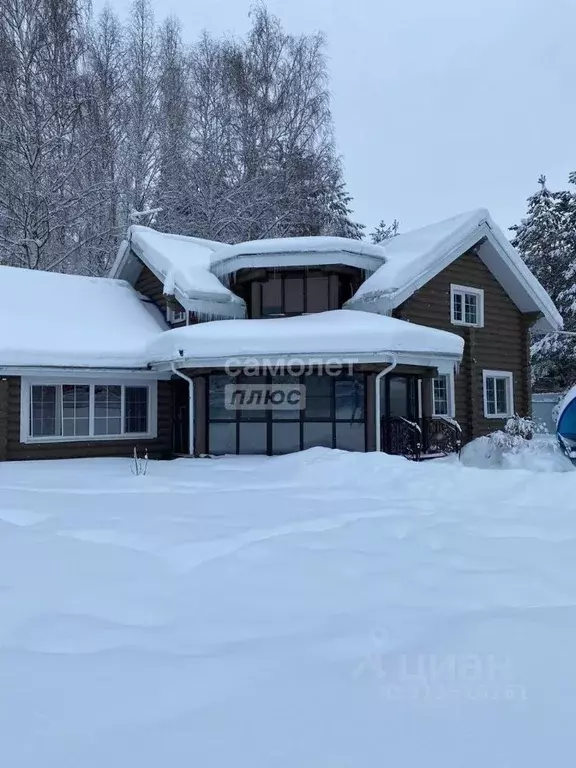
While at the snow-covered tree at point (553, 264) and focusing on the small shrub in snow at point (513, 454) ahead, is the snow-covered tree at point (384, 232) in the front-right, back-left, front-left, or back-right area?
back-right

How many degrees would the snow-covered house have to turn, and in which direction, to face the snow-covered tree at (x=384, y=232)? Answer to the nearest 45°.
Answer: approximately 180°

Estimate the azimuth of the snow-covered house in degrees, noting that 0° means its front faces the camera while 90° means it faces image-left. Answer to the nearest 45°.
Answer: approximately 0°

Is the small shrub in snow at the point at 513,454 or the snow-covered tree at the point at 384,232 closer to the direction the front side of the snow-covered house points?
the small shrub in snow

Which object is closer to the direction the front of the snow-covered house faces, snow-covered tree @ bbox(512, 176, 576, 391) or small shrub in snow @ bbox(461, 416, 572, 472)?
the small shrub in snow

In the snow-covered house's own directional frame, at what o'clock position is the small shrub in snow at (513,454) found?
The small shrub in snow is roughly at 9 o'clock from the snow-covered house.

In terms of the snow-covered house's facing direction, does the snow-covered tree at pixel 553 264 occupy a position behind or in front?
behind
